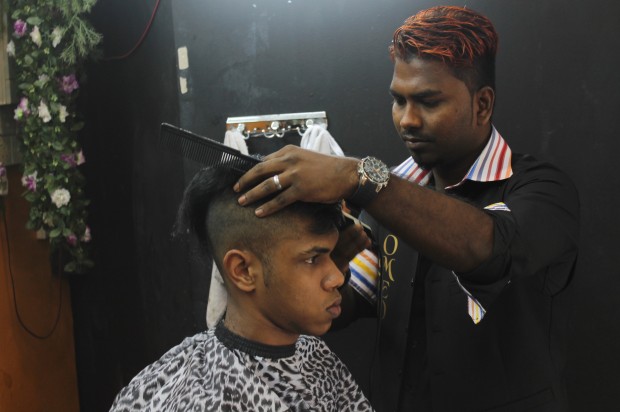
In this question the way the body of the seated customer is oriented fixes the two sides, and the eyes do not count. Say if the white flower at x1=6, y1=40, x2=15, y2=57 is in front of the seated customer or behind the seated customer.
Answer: behind

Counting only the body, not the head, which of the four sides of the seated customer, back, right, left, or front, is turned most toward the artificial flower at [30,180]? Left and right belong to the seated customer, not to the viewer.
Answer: back

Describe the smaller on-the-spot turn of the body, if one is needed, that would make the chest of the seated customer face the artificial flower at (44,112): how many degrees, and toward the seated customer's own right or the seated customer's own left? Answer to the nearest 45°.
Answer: approximately 180°

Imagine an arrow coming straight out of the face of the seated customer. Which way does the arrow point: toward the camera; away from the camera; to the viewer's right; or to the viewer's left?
to the viewer's right

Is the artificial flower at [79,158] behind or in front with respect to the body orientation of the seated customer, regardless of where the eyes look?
behind

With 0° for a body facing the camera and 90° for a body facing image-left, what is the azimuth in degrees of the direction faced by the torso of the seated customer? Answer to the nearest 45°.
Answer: approximately 315°

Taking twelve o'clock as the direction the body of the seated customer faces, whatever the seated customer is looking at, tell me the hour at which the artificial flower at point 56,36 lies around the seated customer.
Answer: The artificial flower is roughly at 7 o'clock from the seated customer.

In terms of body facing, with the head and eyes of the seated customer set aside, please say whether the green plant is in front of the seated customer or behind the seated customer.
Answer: behind
